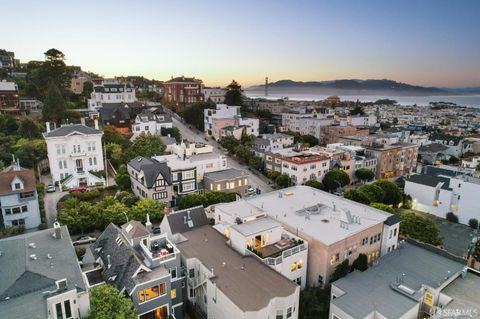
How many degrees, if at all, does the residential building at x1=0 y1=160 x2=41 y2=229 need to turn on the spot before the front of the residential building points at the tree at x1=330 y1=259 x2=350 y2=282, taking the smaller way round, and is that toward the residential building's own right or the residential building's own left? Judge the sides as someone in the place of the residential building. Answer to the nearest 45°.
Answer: approximately 45° to the residential building's own left

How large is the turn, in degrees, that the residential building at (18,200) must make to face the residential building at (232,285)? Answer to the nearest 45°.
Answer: approximately 45° to its left

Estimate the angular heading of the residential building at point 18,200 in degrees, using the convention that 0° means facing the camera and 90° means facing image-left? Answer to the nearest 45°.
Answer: approximately 0°

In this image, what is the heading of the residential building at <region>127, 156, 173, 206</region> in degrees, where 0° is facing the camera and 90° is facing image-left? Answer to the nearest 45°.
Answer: approximately 315°

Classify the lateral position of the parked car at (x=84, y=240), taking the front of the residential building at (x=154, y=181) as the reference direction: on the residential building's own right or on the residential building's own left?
on the residential building's own right

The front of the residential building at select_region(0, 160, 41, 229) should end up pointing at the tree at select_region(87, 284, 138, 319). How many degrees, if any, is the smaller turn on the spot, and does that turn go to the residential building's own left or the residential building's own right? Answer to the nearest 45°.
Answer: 0° — it already faces it

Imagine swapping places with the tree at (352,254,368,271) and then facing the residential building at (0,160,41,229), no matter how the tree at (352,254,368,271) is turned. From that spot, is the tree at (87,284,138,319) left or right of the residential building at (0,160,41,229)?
left

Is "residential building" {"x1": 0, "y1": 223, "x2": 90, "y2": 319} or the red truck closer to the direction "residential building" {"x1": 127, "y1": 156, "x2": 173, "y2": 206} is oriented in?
the residential building
